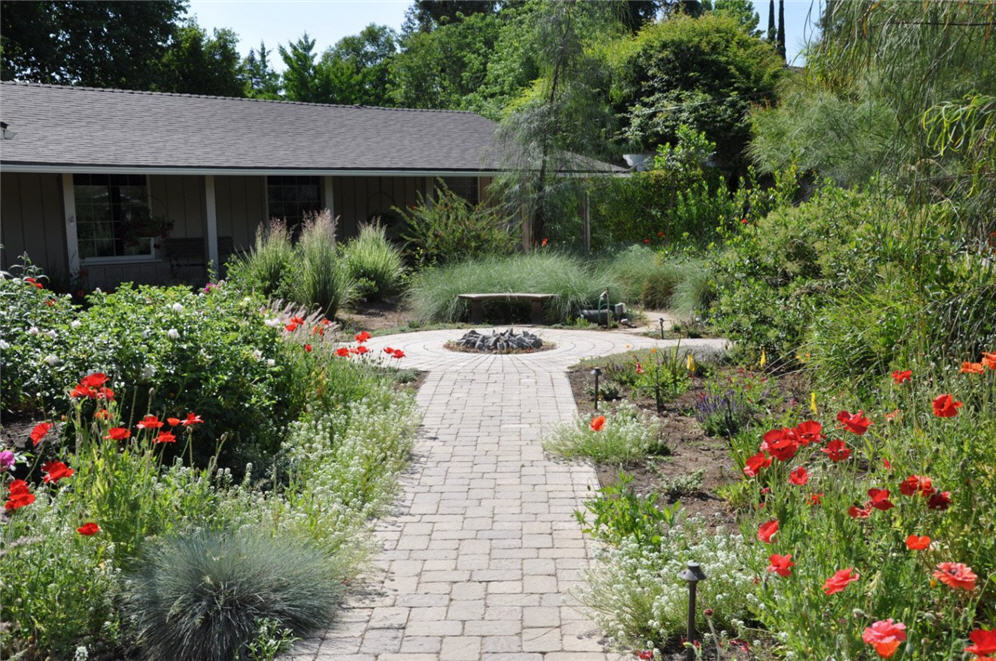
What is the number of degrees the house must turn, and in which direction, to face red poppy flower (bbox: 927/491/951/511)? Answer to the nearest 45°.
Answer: approximately 45° to its right

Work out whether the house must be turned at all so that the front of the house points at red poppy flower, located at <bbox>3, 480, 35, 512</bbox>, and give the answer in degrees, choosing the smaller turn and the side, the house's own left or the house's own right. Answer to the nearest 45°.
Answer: approximately 45° to the house's own right

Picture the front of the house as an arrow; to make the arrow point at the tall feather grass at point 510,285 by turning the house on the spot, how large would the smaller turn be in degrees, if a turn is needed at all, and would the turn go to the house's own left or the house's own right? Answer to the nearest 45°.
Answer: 0° — it already faces it

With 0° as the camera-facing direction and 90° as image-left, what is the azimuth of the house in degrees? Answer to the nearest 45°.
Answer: approximately 315°

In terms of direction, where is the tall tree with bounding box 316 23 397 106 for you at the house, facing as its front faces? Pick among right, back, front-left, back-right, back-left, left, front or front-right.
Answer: back-left

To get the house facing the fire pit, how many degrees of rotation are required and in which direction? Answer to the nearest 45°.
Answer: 0° — it already faces it

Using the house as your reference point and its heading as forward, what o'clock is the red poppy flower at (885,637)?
The red poppy flower is roughly at 1 o'clock from the house.

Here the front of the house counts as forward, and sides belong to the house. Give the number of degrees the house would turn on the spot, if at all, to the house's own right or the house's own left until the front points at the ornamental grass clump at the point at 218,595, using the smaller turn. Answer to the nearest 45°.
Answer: approximately 45° to the house's own right

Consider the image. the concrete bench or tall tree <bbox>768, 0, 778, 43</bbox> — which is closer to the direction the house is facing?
the concrete bench

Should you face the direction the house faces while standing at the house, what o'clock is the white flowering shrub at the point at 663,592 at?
The white flowering shrub is roughly at 1 o'clock from the house.
